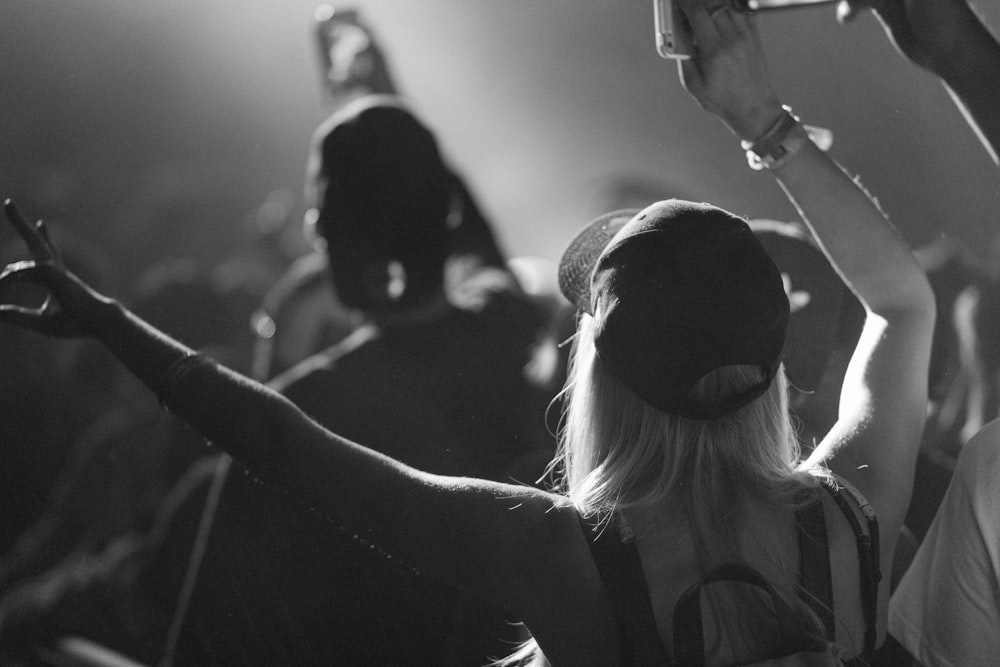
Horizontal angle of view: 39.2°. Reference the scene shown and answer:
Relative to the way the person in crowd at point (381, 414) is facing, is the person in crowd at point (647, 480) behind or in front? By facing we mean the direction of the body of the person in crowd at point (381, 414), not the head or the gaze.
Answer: behind

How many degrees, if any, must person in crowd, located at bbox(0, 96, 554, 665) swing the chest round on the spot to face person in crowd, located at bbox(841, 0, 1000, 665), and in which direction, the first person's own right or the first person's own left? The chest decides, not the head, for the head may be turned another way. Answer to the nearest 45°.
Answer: approximately 135° to the first person's own right

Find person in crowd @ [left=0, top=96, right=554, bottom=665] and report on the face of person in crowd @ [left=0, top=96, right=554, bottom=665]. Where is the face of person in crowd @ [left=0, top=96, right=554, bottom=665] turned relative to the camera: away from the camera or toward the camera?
away from the camera

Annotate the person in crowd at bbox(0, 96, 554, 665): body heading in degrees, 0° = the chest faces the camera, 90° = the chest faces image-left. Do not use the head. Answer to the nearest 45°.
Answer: approximately 180°
